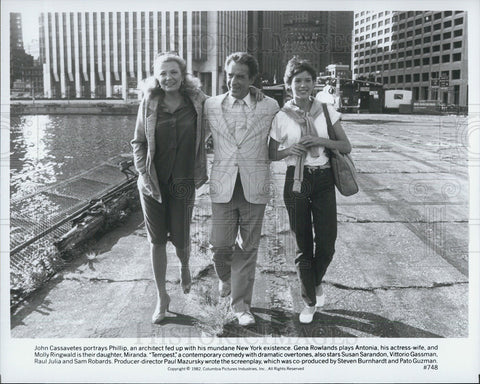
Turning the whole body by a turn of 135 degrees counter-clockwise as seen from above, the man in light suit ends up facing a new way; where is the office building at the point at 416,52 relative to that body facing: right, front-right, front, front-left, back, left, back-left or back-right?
front

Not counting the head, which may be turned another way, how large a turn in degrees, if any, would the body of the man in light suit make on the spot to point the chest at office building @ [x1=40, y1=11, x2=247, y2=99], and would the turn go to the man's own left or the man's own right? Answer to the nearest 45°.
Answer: approximately 135° to the man's own right

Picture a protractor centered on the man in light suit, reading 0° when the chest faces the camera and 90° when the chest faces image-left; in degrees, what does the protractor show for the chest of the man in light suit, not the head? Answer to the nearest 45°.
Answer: approximately 0°
